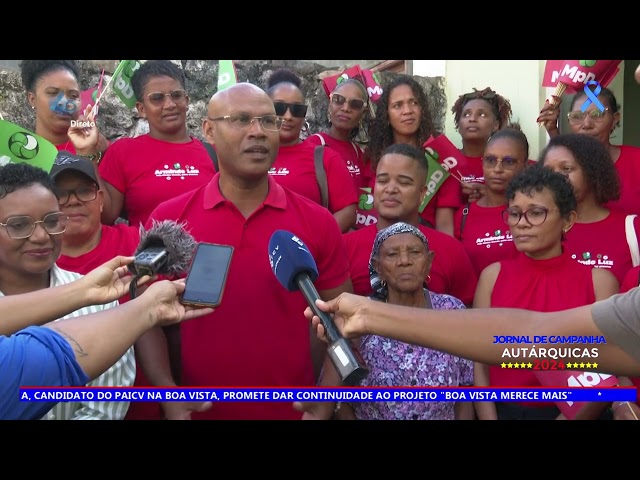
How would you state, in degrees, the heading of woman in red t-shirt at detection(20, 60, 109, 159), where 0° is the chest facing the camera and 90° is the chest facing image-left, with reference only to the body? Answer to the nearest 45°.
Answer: approximately 315°

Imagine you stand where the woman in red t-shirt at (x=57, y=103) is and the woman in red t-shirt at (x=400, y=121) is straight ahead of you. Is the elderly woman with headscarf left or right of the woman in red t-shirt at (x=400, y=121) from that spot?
right

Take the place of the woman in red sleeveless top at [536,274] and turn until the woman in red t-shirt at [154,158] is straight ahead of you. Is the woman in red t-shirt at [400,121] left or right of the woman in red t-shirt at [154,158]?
right

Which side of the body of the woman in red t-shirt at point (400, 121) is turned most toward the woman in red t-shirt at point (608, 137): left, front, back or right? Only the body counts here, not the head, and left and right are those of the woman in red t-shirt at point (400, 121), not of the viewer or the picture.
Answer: left

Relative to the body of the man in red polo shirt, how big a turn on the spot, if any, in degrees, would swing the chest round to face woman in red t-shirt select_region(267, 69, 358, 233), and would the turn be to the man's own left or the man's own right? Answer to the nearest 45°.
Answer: approximately 180°

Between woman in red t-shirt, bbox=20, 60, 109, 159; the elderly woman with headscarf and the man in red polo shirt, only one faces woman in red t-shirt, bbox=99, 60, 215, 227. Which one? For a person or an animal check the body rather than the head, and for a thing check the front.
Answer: woman in red t-shirt, bbox=20, 60, 109, 159
